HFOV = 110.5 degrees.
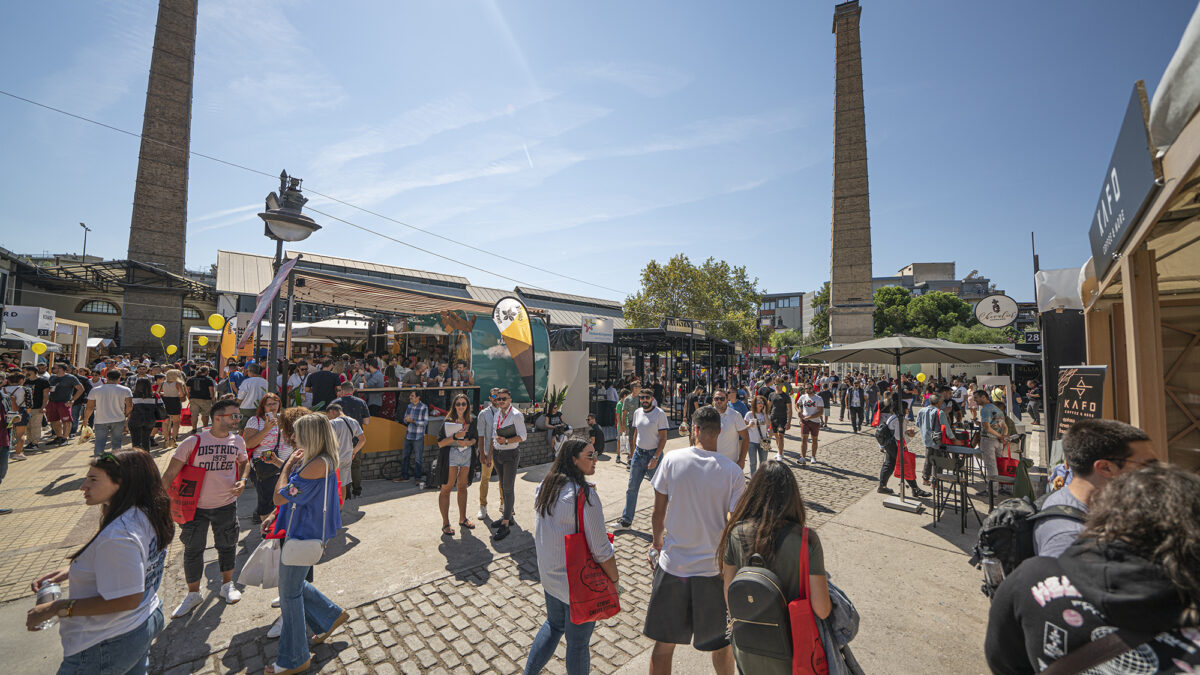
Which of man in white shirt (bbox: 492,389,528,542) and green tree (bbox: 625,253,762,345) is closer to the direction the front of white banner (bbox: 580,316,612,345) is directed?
the man in white shirt

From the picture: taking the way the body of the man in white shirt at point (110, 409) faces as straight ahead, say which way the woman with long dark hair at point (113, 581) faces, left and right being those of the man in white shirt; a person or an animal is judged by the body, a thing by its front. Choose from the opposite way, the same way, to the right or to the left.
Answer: to the left

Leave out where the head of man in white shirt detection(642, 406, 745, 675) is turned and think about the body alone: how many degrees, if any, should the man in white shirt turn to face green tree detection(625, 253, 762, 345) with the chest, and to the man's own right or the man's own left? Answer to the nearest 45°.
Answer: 0° — they already face it

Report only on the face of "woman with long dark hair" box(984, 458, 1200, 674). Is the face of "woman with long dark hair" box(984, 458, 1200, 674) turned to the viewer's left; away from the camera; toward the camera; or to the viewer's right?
away from the camera

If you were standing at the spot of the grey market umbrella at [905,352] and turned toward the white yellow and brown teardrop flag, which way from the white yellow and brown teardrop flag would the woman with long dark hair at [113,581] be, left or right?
left

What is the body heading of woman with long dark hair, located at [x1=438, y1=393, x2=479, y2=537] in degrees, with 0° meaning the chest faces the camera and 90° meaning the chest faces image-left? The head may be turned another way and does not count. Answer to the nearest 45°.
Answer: approximately 0°

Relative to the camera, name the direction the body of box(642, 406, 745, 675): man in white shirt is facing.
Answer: away from the camera

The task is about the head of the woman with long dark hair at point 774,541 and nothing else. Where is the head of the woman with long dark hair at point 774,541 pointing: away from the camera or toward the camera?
away from the camera

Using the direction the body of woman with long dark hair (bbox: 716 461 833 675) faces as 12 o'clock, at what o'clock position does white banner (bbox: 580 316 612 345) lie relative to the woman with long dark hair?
The white banner is roughly at 11 o'clock from the woman with long dark hair.

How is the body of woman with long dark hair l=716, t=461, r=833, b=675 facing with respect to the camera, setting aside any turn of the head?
away from the camera

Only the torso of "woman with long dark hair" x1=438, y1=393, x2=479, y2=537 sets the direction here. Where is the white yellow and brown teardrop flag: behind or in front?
behind

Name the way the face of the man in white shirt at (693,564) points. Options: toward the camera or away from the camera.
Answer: away from the camera
